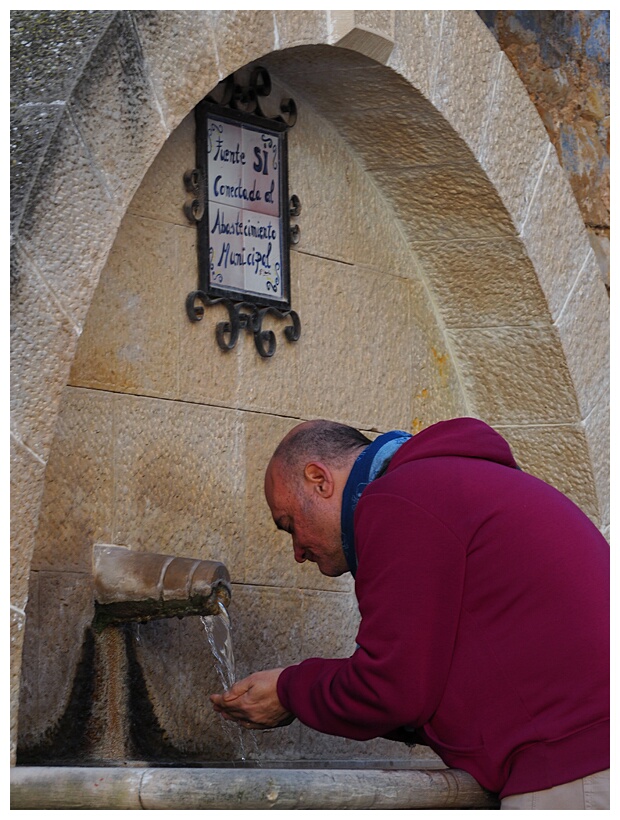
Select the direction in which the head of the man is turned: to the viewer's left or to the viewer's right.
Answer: to the viewer's left

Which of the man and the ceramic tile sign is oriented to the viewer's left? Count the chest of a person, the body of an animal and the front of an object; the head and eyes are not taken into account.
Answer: the man

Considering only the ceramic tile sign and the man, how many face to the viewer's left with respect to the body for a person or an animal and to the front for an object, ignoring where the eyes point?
1

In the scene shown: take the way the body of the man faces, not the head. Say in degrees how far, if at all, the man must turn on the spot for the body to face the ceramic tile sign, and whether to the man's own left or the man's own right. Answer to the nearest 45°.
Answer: approximately 45° to the man's own right

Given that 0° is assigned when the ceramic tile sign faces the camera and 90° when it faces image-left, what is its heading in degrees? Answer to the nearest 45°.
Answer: approximately 315°

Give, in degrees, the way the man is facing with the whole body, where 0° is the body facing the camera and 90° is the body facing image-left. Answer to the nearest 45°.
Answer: approximately 90°
